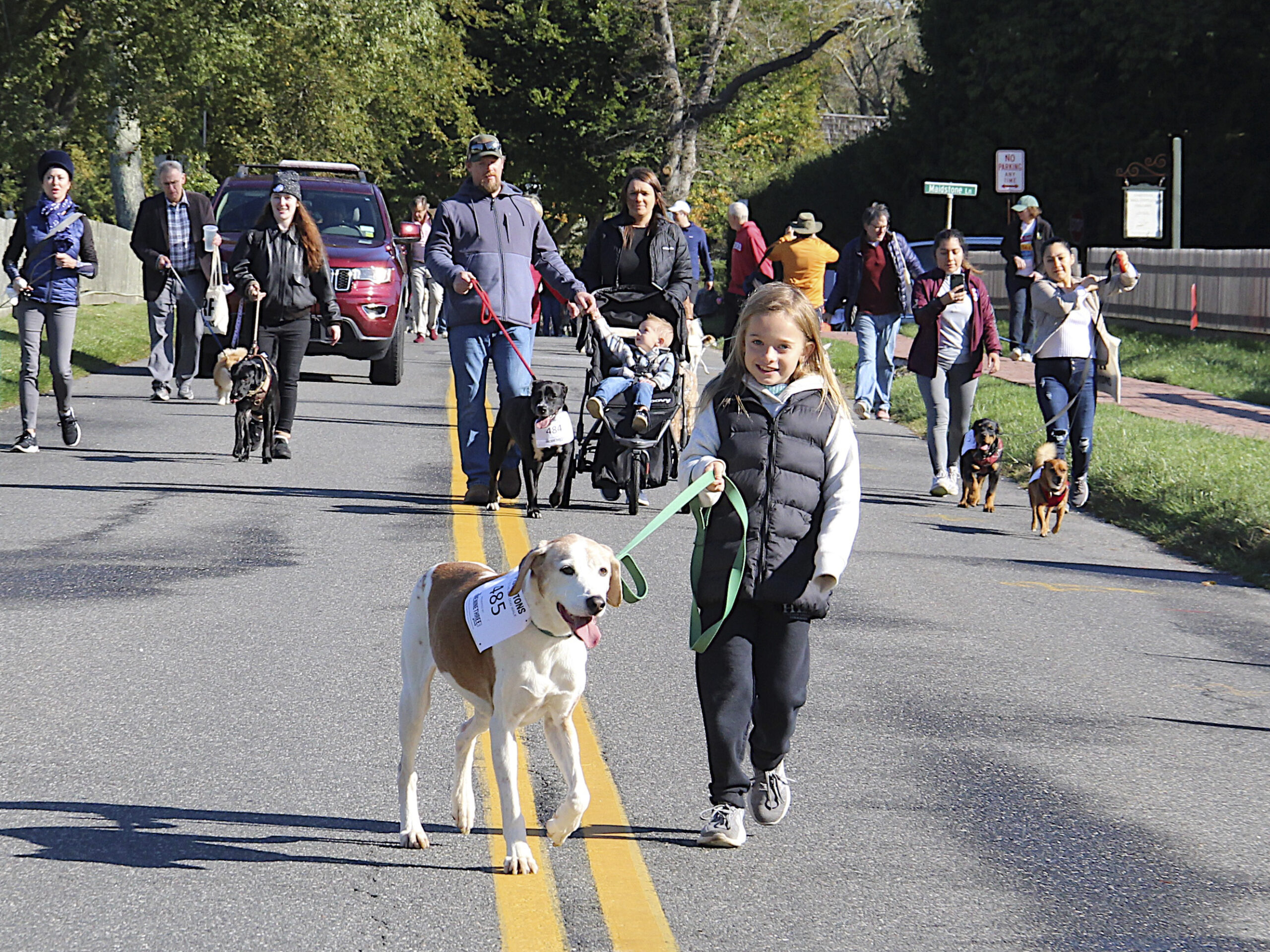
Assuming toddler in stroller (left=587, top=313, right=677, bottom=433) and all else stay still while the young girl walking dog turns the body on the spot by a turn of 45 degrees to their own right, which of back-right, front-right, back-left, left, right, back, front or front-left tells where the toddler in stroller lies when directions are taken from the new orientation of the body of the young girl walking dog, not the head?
back-right

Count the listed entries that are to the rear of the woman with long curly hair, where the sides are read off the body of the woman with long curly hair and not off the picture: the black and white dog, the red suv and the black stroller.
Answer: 1

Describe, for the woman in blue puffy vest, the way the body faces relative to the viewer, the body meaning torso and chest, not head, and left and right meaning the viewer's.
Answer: facing the viewer

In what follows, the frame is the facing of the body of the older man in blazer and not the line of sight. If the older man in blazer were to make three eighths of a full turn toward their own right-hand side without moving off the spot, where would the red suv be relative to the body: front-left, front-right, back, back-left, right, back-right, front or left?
right

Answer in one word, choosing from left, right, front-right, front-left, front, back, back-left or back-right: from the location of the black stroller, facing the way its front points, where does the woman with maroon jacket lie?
back-left

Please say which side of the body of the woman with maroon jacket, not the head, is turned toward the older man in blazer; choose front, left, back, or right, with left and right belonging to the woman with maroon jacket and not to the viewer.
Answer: right

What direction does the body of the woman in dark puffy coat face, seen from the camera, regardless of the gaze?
toward the camera

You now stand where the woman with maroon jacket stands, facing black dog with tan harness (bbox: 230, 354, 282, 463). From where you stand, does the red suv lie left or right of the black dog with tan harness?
right

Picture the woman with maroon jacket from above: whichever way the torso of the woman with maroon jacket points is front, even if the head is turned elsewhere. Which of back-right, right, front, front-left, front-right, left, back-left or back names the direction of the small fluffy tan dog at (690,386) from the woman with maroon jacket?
right

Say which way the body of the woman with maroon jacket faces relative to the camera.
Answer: toward the camera

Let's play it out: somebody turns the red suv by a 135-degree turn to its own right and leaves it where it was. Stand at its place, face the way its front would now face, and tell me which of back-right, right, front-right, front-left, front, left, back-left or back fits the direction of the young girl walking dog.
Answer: back-left
